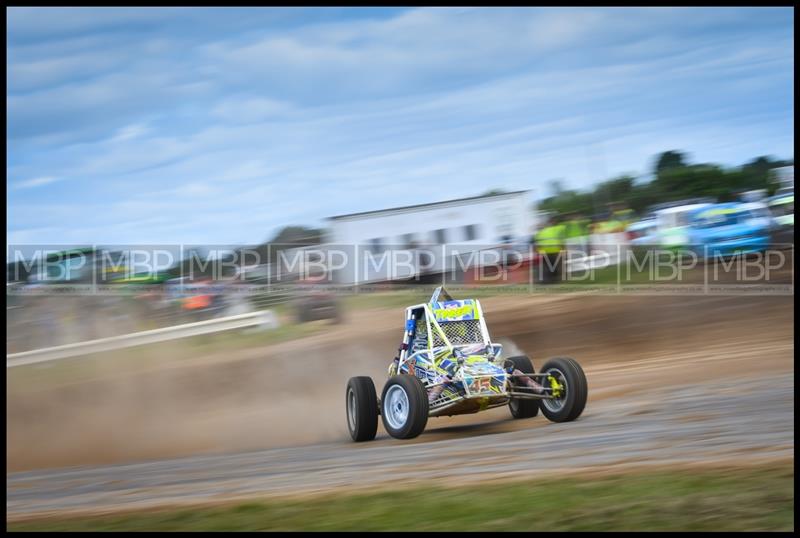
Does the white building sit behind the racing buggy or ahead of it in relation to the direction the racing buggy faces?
behind

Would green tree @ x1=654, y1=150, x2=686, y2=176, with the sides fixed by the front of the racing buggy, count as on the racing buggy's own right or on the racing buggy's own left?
on the racing buggy's own left

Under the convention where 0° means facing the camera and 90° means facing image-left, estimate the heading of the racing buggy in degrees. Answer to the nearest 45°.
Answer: approximately 315°

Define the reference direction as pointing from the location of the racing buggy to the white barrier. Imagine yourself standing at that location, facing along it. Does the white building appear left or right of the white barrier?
right

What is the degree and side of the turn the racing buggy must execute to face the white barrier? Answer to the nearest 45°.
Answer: approximately 180°
